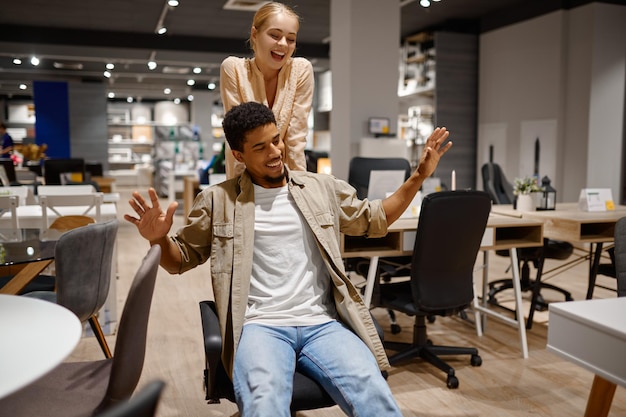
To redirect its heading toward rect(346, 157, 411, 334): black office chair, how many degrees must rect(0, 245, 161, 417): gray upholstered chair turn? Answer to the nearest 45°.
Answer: approximately 135° to its right

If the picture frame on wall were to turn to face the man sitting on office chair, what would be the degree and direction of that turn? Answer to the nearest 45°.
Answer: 0° — it already faces them

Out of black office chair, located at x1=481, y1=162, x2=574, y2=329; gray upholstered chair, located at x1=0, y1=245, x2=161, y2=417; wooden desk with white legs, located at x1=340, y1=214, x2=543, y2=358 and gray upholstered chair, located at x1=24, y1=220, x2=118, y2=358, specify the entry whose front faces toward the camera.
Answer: the wooden desk with white legs

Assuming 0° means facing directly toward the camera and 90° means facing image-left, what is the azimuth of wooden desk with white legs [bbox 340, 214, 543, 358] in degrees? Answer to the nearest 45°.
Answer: approximately 0°

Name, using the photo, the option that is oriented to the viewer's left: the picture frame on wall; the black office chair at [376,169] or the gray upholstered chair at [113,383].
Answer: the gray upholstered chair

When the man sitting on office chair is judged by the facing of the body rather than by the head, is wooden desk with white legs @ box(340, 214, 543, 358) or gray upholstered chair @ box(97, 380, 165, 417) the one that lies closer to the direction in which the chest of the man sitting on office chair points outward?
the gray upholstered chair

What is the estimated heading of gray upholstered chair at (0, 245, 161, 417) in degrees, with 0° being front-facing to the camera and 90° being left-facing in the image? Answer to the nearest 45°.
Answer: approximately 90°

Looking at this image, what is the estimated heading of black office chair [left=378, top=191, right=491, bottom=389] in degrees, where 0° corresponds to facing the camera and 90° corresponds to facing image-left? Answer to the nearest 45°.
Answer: approximately 135°

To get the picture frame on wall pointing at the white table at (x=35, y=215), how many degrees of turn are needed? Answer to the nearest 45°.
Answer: approximately 45° to its right

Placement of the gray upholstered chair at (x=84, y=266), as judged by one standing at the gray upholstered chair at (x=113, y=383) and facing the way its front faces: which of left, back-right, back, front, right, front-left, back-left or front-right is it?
right

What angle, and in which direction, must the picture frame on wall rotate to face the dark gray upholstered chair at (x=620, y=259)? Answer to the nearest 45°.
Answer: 0° — it already faces it
